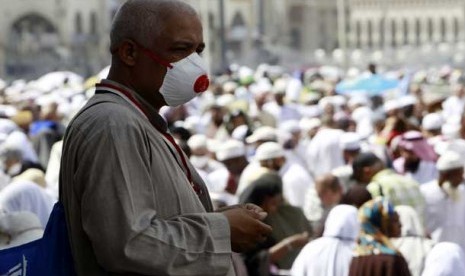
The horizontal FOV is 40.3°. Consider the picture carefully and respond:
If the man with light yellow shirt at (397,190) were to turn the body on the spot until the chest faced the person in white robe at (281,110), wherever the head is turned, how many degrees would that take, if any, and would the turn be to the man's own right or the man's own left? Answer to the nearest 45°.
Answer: approximately 90° to the man's own right

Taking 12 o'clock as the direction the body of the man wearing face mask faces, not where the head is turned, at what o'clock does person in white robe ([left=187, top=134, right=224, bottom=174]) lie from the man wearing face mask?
The person in white robe is roughly at 9 o'clock from the man wearing face mask.

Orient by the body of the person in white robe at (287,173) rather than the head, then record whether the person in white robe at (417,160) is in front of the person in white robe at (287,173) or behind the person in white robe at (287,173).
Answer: behind

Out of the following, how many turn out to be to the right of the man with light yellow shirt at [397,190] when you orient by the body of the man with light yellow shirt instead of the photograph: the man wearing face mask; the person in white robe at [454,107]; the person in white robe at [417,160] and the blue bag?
2

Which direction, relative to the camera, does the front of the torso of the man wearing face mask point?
to the viewer's right

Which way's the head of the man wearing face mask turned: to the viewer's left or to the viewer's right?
to the viewer's right
